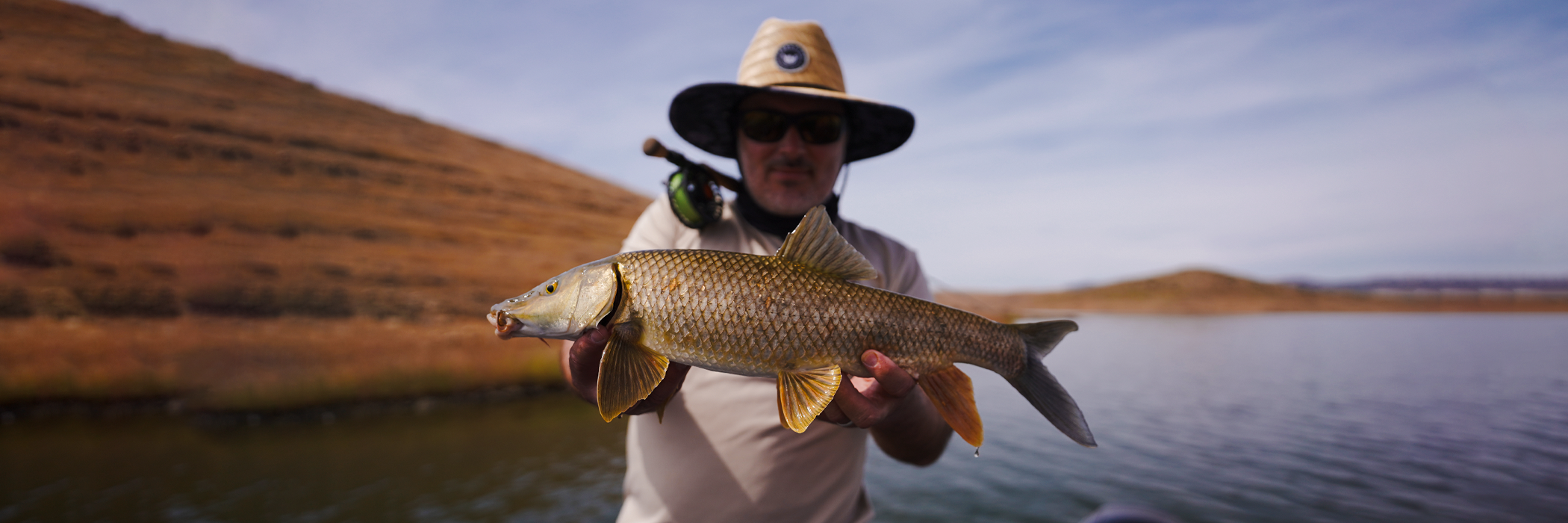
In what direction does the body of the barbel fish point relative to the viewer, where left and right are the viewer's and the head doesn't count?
facing to the left of the viewer

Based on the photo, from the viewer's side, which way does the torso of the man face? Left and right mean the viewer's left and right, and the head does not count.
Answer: facing the viewer
